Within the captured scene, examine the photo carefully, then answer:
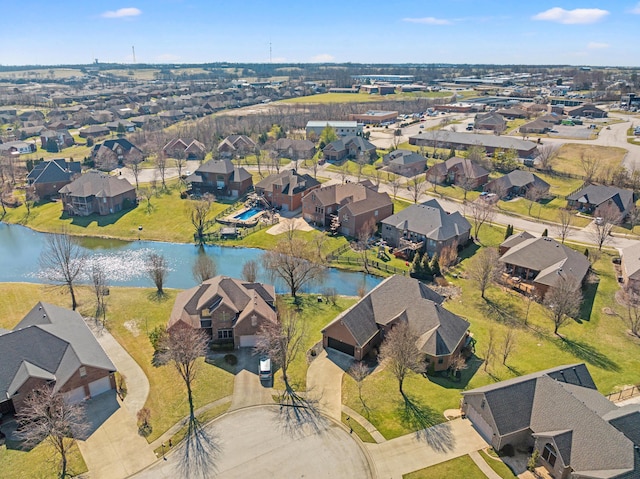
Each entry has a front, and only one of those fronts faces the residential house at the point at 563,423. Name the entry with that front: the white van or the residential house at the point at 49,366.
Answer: the residential house at the point at 49,366

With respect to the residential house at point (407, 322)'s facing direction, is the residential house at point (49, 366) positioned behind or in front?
in front

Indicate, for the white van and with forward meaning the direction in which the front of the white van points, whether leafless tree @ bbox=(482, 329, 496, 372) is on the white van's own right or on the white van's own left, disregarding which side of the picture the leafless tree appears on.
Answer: on the white van's own right

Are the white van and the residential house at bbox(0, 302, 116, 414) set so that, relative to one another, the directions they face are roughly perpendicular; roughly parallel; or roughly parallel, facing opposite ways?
roughly parallel, facing opposite ways

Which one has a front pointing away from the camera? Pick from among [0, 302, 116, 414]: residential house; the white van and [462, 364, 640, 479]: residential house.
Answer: the white van

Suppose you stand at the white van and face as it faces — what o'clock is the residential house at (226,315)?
The residential house is roughly at 11 o'clock from the white van.

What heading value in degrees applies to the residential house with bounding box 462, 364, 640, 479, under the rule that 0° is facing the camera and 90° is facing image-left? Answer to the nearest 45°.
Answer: approximately 45°

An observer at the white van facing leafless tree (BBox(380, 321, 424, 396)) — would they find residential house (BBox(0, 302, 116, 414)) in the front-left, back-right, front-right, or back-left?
back-right

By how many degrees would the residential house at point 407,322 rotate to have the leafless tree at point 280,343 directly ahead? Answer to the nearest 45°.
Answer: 0° — it already faces it

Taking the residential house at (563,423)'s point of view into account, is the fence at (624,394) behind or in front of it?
behind

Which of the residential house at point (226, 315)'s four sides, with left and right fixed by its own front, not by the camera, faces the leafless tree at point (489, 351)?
left

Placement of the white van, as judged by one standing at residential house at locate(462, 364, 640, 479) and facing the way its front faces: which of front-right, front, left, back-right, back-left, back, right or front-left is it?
front-right

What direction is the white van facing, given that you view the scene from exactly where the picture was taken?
facing away from the viewer

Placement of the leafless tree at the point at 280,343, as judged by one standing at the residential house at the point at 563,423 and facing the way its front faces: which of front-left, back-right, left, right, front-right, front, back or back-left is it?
front-right
